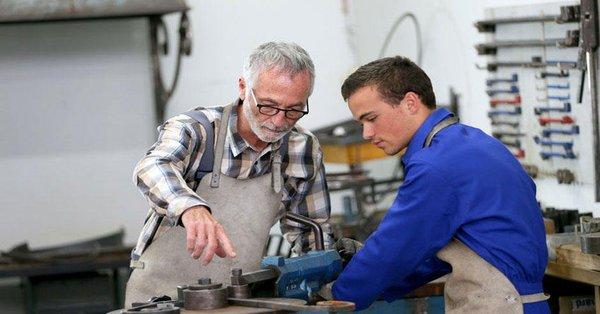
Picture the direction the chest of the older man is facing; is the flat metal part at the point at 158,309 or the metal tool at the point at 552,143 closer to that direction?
the flat metal part

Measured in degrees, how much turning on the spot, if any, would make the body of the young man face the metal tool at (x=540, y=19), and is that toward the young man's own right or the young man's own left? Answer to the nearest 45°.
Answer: approximately 90° to the young man's own right

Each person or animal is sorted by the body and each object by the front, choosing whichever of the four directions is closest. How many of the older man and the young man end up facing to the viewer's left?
1

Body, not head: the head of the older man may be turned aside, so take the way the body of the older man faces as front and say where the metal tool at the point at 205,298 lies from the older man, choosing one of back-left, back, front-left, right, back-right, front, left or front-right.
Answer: front-right

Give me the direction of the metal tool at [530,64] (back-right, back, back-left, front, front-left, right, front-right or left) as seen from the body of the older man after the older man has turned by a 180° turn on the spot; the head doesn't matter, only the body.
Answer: right

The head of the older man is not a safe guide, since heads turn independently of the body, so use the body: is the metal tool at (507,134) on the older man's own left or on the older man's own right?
on the older man's own left

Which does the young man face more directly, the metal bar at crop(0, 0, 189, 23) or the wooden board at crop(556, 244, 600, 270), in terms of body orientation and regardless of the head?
the metal bar

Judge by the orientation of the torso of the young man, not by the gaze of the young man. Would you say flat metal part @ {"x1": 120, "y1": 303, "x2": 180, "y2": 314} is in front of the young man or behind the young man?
in front

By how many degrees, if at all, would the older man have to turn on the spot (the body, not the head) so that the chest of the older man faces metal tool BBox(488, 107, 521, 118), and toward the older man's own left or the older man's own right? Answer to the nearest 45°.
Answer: approximately 90° to the older man's own left

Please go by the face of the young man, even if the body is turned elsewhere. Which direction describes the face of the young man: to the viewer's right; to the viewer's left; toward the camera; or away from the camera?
to the viewer's left

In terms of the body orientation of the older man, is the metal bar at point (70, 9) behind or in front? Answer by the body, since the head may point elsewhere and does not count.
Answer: behind

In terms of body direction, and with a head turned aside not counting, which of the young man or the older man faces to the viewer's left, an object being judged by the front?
the young man

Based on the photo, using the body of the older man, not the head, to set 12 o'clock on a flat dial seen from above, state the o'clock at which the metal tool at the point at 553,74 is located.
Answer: The metal tool is roughly at 9 o'clock from the older man.

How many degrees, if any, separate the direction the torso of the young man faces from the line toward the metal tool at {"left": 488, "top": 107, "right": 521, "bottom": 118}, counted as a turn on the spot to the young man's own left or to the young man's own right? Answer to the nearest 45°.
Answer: approximately 90° to the young man's own right

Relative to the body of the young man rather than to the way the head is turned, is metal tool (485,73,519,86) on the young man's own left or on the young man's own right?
on the young man's own right

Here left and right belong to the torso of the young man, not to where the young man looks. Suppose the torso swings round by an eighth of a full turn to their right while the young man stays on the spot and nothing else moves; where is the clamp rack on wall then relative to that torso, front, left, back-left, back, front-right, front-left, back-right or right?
front-right

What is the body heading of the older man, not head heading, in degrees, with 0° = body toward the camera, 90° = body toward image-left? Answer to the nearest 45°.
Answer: approximately 315°

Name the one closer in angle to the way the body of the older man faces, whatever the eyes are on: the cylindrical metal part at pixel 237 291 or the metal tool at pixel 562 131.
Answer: the cylindrical metal part

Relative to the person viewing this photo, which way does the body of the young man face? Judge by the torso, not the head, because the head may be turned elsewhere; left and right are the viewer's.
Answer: facing to the left of the viewer
